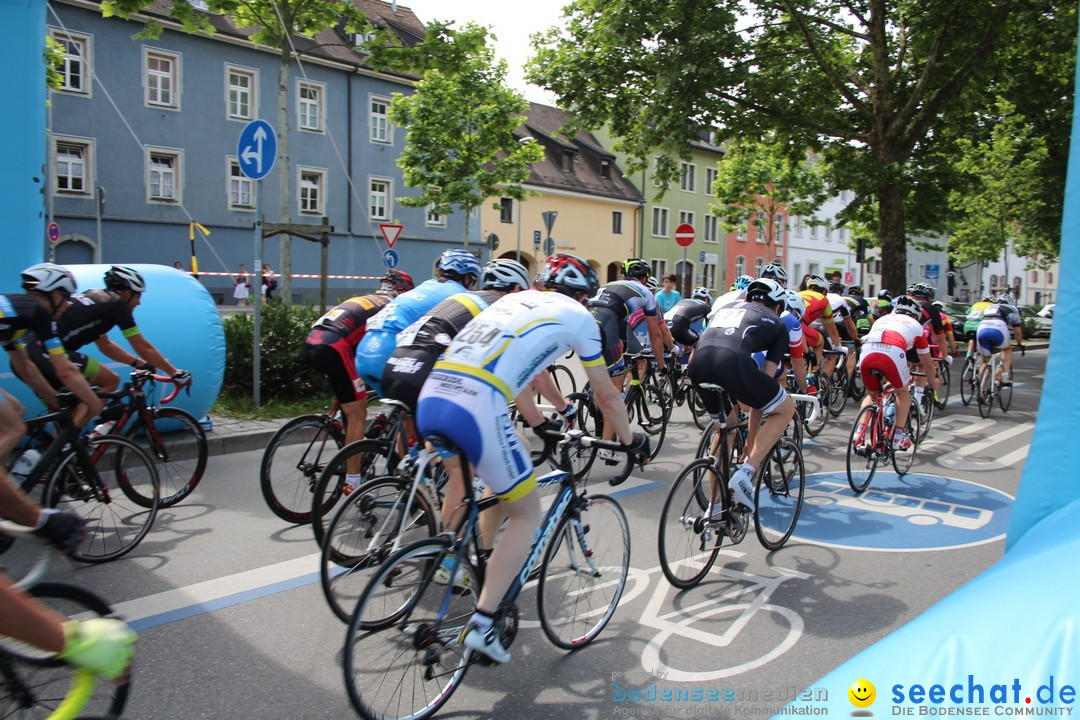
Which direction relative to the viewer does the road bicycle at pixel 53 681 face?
to the viewer's right

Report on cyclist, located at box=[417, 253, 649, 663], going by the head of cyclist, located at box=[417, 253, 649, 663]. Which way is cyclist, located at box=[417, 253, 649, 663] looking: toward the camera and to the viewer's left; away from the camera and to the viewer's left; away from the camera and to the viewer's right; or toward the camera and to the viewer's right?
away from the camera and to the viewer's right

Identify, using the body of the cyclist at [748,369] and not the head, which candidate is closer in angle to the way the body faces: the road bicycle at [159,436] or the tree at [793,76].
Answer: the tree

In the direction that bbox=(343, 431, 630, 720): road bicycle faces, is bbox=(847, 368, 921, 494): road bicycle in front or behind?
in front

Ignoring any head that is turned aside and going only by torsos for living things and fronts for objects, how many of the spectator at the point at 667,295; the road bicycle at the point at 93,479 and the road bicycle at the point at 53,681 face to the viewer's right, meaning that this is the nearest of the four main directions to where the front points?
2

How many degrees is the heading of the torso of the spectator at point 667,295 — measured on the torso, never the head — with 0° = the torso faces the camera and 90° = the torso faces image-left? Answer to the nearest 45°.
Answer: approximately 0°

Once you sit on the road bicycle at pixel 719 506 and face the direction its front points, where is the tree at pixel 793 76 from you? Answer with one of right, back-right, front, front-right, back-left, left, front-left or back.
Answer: front-left

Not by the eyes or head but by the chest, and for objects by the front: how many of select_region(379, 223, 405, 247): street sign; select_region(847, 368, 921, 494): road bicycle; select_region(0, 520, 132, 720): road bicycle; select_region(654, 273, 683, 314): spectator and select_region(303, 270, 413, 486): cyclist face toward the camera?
2

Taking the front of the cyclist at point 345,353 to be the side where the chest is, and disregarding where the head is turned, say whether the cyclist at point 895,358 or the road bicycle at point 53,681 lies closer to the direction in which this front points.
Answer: the cyclist

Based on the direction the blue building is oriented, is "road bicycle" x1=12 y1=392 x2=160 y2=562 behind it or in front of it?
in front

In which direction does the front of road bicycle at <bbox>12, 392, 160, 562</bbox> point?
to the viewer's right

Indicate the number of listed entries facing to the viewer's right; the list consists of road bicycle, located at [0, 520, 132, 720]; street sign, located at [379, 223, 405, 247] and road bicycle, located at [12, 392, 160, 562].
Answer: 2

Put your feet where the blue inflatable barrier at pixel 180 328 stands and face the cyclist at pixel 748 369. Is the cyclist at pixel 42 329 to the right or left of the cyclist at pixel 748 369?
right

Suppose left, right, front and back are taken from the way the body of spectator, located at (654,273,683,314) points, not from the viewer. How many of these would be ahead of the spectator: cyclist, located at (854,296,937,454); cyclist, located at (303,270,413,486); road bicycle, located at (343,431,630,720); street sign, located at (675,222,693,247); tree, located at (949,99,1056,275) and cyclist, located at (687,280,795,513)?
4

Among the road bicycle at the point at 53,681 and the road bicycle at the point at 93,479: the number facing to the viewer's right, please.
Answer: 2

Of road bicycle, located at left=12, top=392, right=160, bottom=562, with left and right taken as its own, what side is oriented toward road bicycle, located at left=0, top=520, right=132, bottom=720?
right
